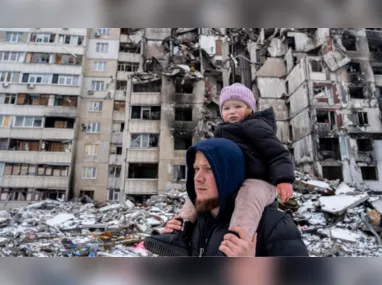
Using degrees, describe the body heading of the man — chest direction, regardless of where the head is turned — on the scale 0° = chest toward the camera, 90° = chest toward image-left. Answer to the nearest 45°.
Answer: approximately 45°

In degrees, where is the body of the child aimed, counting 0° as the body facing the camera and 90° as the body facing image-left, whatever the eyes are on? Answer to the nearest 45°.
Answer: approximately 45°

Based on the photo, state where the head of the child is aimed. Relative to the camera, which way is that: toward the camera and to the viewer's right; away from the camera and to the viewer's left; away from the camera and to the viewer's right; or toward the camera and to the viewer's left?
toward the camera and to the viewer's left

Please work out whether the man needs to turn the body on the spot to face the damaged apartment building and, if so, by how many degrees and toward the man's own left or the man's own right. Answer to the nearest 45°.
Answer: approximately 135° to the man's own right

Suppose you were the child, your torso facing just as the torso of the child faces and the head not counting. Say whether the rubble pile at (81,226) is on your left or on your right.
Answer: on your right

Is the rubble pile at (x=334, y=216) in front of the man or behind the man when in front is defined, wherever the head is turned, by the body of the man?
behind

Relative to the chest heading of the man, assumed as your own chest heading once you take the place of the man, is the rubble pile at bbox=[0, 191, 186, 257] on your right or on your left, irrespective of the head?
on your right
